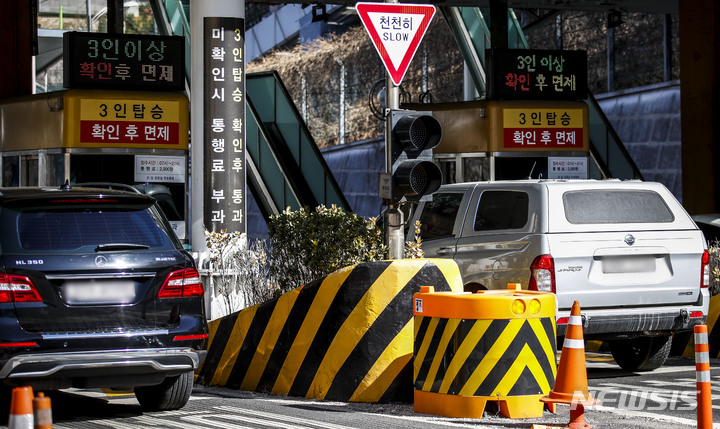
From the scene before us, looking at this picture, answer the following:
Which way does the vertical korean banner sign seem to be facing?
toward the camera

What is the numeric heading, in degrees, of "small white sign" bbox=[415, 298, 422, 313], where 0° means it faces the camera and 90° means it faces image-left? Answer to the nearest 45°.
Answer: approximately 0°

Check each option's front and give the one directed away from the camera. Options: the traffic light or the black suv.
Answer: the black suv

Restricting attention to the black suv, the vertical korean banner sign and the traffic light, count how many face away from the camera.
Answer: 1

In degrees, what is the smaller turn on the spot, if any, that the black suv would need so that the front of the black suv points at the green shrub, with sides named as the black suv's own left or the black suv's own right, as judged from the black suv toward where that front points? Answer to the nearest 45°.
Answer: approximately 45° to the black suv's own right

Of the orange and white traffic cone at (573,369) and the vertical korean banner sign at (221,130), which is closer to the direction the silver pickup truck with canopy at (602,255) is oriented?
the vertical korean banner sign

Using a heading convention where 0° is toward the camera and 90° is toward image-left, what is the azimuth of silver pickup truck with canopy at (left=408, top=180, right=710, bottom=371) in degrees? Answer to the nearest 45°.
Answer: approximately 135°

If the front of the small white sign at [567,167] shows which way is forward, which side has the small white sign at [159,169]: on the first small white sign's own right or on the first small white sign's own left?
on the first small white sign's own right

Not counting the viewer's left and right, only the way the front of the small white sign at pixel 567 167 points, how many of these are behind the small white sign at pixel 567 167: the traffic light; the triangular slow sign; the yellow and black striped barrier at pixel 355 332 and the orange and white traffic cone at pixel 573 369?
0

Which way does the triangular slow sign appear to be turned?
toward the camera

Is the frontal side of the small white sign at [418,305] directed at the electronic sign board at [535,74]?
no

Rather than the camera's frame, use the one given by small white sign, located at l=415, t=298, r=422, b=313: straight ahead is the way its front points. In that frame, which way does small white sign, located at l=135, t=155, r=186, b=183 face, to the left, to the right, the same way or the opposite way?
the same way

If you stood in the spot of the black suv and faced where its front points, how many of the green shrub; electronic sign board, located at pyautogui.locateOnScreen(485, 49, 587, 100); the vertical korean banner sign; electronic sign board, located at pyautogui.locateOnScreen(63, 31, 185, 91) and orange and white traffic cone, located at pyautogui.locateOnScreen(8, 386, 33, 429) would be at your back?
1

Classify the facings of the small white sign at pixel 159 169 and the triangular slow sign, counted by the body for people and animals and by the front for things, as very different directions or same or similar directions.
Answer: same or similar directions

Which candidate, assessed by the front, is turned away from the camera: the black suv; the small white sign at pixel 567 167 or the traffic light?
the black suv

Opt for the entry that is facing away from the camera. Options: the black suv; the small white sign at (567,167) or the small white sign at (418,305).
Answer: the black suv

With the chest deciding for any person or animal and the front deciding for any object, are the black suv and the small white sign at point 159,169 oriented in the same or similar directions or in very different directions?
very different directions

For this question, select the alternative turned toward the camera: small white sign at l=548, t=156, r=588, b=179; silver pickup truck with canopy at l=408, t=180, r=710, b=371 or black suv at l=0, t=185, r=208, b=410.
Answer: the small white sign

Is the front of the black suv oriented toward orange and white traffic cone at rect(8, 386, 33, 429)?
no

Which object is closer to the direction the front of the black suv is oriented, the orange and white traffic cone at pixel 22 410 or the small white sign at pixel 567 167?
the small white sign
